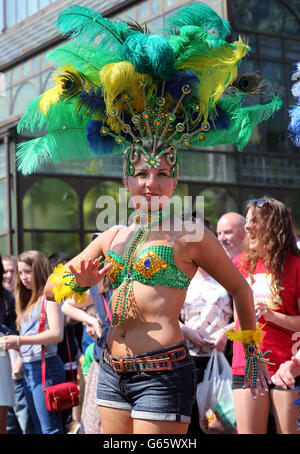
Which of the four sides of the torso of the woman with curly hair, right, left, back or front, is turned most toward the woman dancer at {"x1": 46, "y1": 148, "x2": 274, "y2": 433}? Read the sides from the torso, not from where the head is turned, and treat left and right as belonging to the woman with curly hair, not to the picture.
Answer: front

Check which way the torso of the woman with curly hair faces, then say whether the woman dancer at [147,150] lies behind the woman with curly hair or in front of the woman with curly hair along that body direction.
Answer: in front

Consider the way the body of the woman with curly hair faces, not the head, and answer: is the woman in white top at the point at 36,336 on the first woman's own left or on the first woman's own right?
on the first woman's own right

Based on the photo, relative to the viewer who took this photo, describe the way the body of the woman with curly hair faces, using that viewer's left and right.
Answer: facing the viewer and to the left of the viewer
